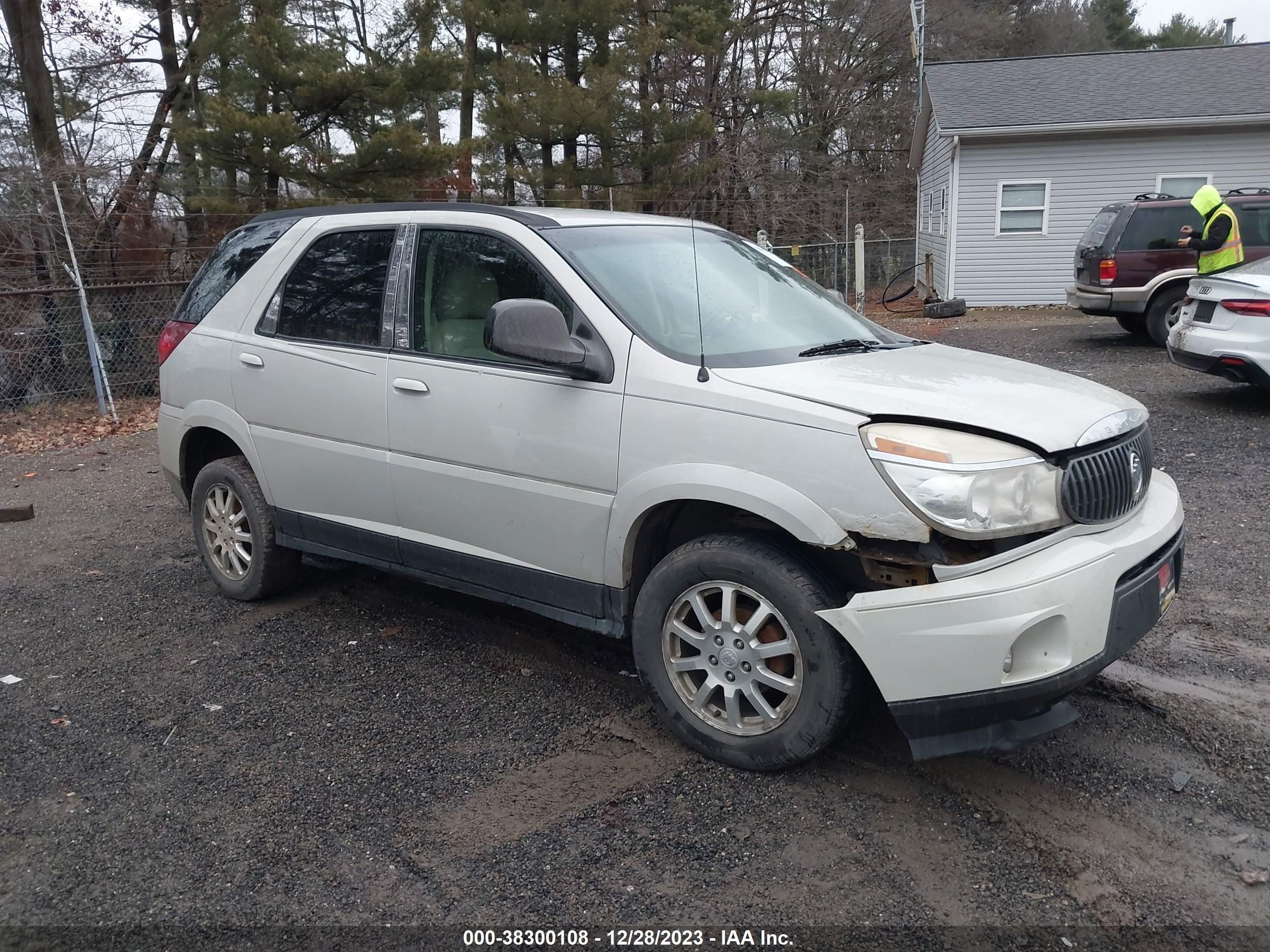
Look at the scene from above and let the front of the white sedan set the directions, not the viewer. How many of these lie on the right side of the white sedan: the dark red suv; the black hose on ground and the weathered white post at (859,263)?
0

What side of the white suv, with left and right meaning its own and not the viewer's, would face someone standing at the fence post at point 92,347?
back

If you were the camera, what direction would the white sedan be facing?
facing away from the viewer and to the right of the viewer

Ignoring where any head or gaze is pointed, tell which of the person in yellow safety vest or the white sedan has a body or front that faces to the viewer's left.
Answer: the person in yellow safety vest

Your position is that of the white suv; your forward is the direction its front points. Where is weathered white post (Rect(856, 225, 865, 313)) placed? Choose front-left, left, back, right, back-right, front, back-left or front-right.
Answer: back-left

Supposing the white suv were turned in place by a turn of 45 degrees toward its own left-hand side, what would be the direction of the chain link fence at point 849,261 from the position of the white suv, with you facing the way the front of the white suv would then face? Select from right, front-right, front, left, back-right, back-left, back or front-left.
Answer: left

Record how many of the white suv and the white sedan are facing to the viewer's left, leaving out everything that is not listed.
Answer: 0

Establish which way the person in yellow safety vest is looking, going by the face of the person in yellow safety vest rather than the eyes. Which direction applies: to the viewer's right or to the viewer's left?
to the viewer's left

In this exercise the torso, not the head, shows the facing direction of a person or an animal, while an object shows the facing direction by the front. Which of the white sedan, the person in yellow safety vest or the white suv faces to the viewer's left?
the person in yellow safety vest

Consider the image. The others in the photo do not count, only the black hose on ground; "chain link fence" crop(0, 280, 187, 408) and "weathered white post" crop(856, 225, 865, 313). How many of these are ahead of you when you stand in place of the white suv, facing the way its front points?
0

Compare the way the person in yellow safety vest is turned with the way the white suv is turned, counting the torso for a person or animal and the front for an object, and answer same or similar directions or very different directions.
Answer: very different directions

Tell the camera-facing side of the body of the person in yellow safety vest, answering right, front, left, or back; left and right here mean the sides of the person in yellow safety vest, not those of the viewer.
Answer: left

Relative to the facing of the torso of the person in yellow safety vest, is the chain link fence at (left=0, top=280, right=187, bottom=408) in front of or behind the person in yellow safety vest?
in front
